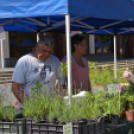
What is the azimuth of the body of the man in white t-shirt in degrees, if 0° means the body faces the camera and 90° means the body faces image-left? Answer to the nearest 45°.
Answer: approximately 315°

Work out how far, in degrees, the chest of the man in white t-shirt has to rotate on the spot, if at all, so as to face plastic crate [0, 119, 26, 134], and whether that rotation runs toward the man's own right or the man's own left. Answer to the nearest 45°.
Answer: approximately 45° to the man's own right

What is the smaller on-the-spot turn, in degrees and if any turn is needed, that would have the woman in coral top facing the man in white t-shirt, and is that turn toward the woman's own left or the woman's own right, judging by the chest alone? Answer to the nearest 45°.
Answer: approximately 90° to the woman's own right

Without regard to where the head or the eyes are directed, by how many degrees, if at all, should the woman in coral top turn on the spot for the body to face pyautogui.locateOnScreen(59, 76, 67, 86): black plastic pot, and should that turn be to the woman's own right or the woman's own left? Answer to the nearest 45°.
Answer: approximately 45° to the woman's own right

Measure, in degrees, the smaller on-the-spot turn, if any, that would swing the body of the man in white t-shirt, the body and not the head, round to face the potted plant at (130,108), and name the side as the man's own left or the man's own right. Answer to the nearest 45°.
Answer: approximately 45° to the man's own left

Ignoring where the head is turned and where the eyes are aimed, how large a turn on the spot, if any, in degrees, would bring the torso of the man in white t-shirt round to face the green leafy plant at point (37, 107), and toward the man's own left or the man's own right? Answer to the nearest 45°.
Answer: approximately 45° to the man's own right
